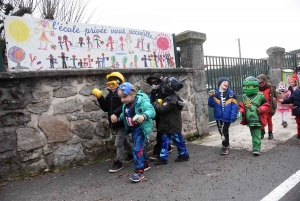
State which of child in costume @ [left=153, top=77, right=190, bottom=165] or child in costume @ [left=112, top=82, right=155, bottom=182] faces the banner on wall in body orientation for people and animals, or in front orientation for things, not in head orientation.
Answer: child in costume @ [left=153, top=77, right=190, bottom=165]

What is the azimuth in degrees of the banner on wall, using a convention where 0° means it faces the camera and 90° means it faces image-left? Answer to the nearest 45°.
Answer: approximately 315°

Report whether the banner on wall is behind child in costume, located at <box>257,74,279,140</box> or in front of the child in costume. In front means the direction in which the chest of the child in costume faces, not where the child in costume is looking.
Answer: in front

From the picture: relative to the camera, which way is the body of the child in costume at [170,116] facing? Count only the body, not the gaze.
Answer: to the viewer's left

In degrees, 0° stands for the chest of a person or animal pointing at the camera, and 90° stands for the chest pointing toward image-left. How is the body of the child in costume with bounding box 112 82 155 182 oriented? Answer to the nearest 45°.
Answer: approximately 45°

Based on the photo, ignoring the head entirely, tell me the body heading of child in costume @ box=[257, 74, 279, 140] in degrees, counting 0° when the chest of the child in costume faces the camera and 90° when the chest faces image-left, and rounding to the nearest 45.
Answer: approximately 45°

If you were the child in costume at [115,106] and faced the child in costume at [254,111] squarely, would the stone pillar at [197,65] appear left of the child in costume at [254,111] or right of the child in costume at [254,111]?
left

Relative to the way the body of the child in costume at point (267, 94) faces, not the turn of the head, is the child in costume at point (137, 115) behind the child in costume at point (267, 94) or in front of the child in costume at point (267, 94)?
in front

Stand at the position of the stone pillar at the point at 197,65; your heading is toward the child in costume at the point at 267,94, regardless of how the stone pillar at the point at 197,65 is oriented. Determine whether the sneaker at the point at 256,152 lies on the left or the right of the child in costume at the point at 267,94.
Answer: right

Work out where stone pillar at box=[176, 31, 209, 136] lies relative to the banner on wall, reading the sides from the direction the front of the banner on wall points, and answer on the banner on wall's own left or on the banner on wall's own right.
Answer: on the banner on wall's own left

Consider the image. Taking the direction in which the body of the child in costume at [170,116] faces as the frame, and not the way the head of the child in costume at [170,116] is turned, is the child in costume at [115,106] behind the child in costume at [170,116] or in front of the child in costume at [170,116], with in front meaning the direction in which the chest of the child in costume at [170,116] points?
in front

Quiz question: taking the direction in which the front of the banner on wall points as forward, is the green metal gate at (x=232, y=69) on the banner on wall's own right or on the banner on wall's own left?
on the banner on wall's own left

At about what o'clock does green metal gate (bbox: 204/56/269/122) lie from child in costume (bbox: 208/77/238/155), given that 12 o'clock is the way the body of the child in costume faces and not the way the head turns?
The green metal gate is roughly at 6 o'clock from the child in costume.
